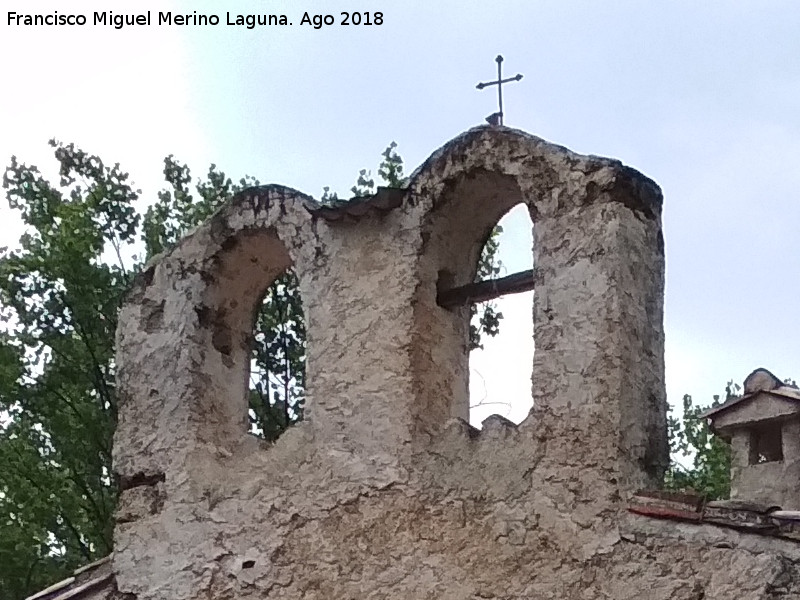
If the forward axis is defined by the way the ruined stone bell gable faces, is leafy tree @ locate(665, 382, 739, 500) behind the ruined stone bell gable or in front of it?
behind

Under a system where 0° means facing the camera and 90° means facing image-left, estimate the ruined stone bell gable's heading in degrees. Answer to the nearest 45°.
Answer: approximately 45°

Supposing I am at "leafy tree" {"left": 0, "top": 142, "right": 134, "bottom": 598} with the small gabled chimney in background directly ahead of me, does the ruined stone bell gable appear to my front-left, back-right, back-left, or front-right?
front-right

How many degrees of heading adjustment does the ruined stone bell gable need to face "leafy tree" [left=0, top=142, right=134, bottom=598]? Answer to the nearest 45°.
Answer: approximately 90° to its right

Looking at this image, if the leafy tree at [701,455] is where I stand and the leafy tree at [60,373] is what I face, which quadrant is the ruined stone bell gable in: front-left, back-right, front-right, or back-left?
front-left
